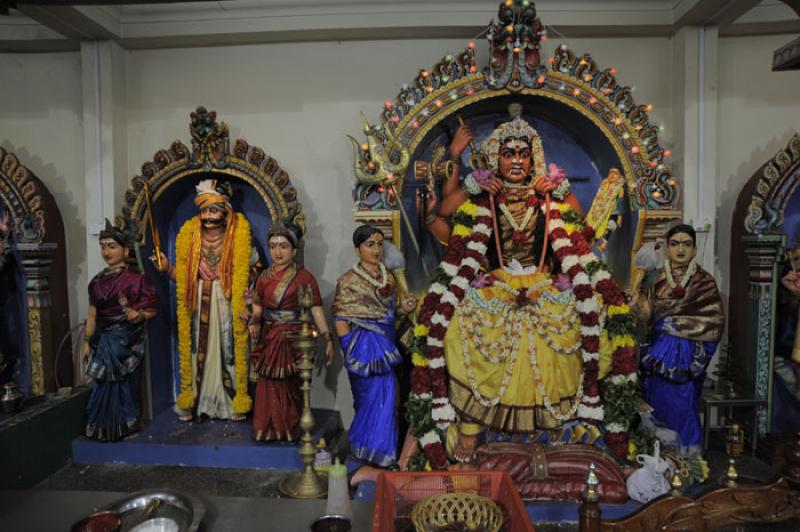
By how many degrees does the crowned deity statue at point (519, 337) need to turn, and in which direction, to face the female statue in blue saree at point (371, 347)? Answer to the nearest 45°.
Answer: approximately 90° to its right

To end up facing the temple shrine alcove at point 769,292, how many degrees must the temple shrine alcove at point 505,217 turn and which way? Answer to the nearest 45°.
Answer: approximately 90° to its left

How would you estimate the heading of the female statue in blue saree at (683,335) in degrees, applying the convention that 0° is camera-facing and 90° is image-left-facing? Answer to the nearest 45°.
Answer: approximately 0°

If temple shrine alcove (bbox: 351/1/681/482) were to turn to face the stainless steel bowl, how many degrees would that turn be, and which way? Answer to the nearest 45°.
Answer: approximately 45° to its right

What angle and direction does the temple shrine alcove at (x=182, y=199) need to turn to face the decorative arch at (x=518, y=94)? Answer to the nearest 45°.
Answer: approximately 45° to its left
